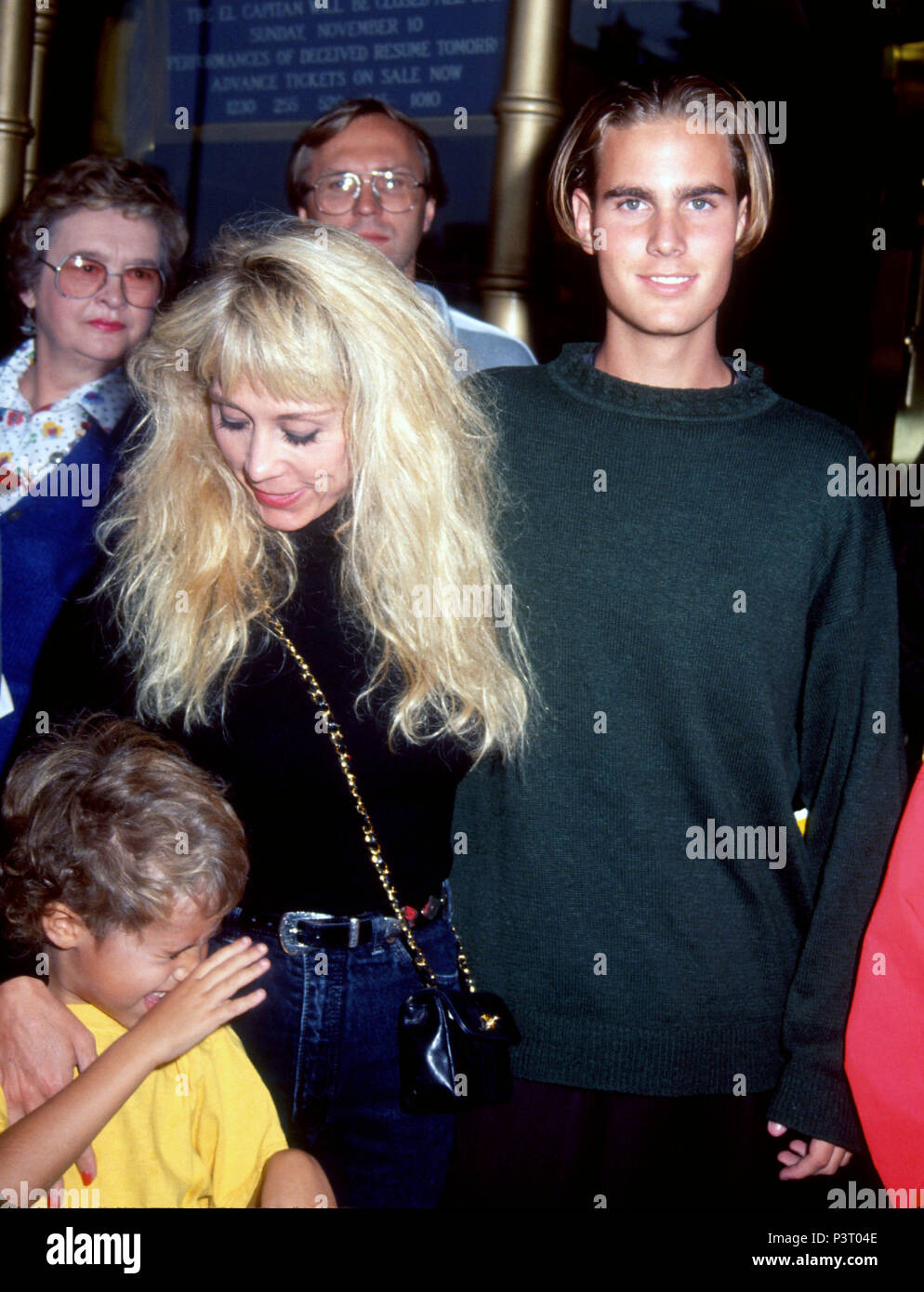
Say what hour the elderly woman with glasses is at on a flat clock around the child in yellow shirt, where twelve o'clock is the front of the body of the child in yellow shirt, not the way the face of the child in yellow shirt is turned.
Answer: The elderly woman with glasses is roughly at 7 o'clock from the child in yellow shirt.

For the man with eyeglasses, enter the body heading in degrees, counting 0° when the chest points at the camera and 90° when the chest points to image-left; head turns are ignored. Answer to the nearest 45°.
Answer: approximately 0°

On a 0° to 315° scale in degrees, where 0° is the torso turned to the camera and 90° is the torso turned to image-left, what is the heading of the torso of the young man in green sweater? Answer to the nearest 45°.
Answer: approximately 0°

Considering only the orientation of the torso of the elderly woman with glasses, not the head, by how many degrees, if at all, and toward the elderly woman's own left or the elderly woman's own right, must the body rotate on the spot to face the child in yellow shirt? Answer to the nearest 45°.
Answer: approximately 45° to the elderly woman's own right

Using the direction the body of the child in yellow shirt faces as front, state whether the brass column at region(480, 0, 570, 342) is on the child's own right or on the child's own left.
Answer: on the child's own left

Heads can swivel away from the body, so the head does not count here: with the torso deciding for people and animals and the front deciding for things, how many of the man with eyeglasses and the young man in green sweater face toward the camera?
2

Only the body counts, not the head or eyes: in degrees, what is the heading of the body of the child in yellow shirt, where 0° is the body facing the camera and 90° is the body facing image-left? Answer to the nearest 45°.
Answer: approximately 315°
